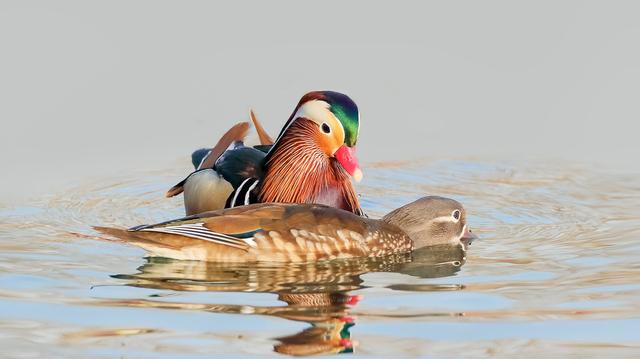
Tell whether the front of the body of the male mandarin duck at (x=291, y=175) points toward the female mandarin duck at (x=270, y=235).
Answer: no

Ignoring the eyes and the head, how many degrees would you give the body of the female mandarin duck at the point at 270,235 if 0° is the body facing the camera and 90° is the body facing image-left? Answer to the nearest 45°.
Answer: approximately 270°

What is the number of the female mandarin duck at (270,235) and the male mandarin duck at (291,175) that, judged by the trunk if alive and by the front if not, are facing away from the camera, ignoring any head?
0

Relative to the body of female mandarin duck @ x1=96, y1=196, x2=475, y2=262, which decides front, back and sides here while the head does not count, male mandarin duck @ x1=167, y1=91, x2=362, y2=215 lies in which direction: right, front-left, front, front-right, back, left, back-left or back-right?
left

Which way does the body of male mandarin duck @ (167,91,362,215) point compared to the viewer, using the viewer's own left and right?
facing the viewer and to the right of the viewer
